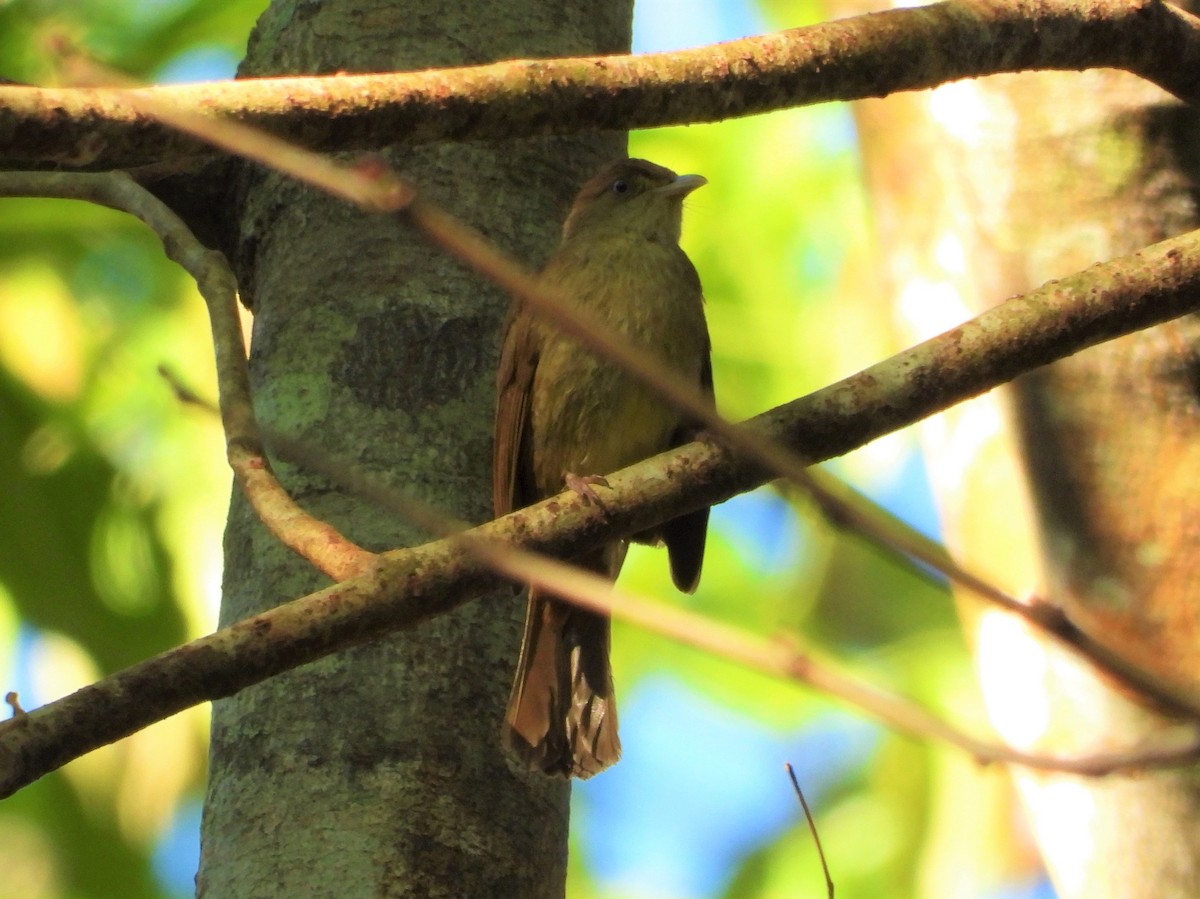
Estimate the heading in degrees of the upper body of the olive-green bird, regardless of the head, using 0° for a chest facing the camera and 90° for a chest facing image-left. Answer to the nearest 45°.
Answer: approximately 315°

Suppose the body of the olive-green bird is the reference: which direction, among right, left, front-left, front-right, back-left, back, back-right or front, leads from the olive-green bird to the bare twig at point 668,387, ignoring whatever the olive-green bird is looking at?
front-right
